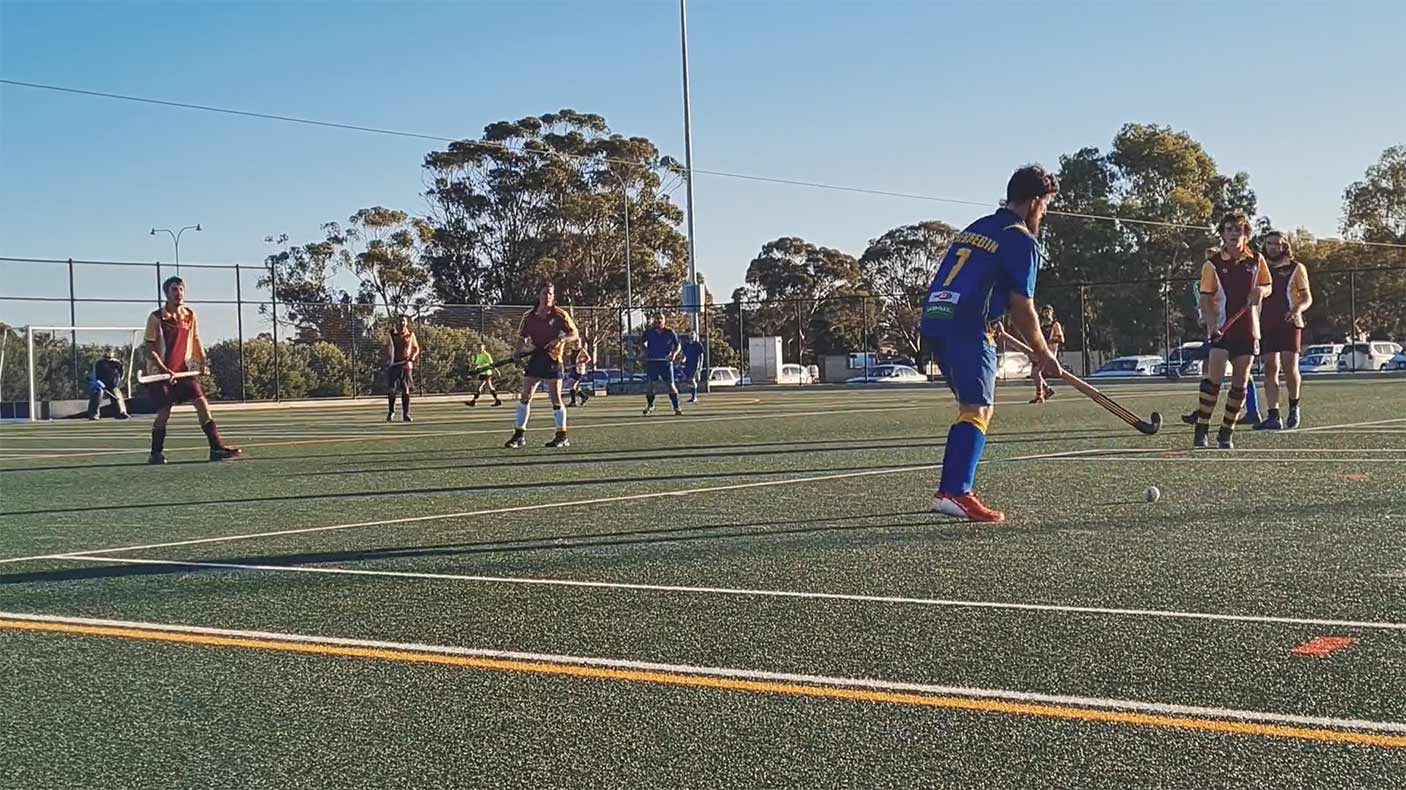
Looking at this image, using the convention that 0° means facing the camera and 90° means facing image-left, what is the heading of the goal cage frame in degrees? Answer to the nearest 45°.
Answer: approximately 315°

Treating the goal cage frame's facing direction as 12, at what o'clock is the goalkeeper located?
The goalkeeper is roughly at 1 o'clock from the goal cage frame.

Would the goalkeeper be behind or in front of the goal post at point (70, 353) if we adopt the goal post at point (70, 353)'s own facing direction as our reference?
in front

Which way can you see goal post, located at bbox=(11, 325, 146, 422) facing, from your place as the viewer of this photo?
facing the viewer and to the right of the viewer
